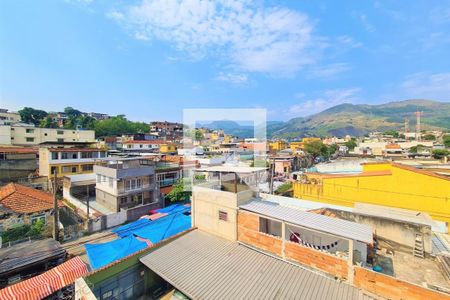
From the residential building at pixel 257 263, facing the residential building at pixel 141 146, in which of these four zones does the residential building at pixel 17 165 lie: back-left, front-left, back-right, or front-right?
front-left

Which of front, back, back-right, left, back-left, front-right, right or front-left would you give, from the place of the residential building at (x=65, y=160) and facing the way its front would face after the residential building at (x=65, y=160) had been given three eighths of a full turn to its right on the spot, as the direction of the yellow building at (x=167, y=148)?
back-right

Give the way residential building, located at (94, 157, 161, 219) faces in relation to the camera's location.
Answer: facing the viewer and to the right of the viewer

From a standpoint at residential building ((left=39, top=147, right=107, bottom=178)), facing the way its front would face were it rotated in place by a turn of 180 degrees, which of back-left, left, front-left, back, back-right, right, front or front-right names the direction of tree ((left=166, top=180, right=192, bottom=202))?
back

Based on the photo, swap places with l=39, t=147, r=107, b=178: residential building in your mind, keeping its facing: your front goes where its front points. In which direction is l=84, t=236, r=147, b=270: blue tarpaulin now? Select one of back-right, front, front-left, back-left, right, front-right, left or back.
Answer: front-right

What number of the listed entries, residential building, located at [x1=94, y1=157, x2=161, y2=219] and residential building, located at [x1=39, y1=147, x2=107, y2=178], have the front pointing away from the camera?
0

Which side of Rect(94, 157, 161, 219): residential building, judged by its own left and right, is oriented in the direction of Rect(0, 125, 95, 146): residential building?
back

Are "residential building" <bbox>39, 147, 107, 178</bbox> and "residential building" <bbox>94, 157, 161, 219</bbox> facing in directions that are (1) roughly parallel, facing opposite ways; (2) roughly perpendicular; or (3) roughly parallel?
roughly parallel

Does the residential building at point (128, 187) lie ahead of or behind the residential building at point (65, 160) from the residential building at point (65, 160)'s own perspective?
ahead

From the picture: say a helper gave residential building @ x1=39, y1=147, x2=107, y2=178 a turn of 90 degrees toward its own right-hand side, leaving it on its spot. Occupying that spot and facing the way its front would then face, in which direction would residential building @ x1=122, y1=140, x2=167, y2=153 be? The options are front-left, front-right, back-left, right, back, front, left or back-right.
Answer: back

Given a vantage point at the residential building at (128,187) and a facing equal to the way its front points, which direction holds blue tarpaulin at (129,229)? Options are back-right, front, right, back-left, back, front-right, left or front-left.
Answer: front-right

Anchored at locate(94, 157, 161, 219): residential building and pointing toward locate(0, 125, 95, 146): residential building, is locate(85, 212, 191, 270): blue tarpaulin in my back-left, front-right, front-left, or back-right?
back-left
